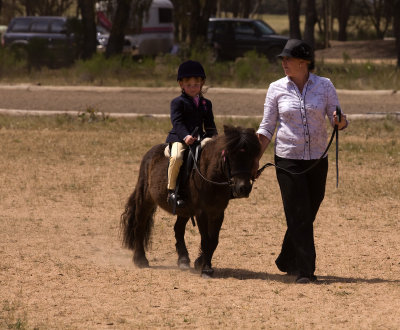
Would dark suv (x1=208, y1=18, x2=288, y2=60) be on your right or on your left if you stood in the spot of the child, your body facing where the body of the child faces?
on your left

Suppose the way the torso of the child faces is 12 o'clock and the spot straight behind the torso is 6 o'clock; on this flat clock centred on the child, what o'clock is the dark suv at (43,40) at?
The dark suv is roughly at 7 o'clock from the child.

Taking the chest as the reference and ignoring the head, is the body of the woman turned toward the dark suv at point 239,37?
no

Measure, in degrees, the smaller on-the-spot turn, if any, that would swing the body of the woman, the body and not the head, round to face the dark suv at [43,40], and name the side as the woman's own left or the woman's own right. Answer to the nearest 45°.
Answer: approximately 180°

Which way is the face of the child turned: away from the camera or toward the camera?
toward the camera

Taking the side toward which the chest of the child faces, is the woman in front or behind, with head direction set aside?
in front

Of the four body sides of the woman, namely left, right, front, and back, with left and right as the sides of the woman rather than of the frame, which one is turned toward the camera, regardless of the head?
front

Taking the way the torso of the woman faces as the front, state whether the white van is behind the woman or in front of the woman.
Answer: behind
